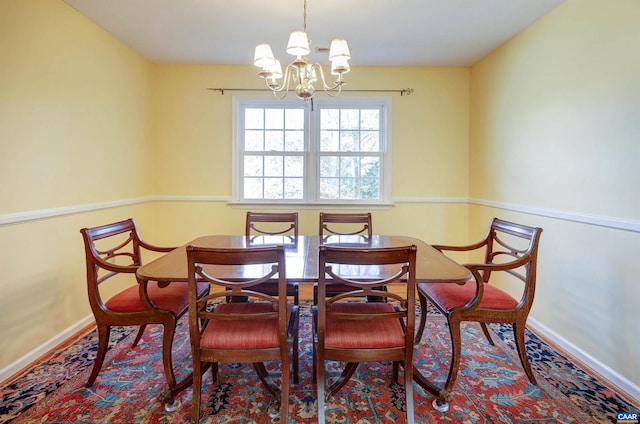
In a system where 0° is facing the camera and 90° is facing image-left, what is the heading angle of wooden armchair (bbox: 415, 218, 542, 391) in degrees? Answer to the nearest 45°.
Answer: approximately 45°

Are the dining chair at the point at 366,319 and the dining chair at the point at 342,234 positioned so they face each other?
yes

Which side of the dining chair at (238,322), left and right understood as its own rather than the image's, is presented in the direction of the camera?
back

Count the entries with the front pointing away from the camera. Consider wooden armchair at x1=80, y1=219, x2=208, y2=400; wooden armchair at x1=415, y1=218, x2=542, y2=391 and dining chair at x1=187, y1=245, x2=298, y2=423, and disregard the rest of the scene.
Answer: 1

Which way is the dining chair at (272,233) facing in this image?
toward the camera

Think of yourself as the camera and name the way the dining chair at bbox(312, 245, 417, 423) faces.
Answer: facing away from the viewer

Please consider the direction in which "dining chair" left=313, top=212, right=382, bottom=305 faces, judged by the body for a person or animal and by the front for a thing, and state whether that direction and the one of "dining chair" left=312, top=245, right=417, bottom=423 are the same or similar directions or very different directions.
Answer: very different directions

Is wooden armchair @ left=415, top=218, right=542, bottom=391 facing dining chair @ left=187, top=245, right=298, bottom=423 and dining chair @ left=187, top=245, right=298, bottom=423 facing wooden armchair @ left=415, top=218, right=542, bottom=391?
no

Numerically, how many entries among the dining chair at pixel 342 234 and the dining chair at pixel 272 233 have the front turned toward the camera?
2

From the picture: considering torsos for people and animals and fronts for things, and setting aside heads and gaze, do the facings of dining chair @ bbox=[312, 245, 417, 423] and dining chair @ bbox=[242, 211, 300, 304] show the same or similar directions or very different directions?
very different directions

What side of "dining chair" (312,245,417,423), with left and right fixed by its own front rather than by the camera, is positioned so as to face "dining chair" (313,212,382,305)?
front

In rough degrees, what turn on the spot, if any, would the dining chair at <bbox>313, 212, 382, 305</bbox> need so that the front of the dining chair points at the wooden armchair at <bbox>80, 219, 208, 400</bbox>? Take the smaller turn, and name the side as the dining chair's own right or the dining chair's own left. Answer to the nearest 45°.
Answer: approximately 45° to the dining chair's own right

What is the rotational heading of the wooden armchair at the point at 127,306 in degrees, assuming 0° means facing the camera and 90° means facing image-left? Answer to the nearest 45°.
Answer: approximately 315°

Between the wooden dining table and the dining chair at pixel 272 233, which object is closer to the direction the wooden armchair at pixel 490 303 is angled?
the wooden dining table

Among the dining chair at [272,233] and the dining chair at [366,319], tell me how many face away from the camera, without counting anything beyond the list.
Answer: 1

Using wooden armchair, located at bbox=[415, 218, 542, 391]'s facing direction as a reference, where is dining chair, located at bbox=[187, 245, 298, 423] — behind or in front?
in front
